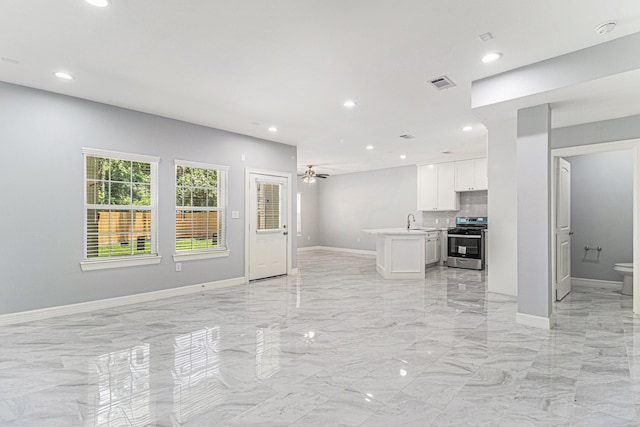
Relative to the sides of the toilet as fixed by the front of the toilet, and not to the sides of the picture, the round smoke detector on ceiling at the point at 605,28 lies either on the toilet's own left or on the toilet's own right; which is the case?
on the toilet's own left

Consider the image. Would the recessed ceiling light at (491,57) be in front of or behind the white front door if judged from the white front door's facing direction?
in front

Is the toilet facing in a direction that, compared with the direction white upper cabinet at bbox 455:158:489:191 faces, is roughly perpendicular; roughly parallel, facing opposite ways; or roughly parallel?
roughly perpendicular

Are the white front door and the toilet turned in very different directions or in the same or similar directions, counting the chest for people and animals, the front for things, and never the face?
very different directions

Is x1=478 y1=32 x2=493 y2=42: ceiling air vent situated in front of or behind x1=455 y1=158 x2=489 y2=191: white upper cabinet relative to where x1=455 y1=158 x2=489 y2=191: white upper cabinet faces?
in front

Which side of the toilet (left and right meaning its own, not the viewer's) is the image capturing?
left

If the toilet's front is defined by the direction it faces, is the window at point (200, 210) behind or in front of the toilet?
in front

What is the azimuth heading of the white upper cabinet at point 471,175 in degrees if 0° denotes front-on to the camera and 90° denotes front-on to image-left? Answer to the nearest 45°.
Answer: approximately 0°

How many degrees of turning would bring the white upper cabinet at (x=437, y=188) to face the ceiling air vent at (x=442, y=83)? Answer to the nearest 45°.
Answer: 0° — it already faces it

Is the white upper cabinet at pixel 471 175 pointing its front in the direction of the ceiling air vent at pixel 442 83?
yes
